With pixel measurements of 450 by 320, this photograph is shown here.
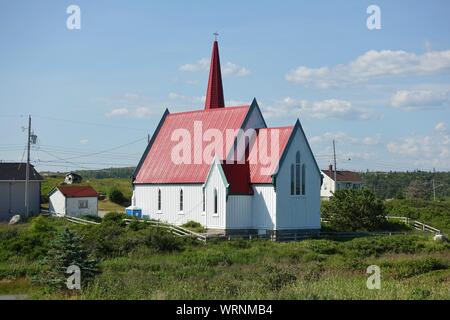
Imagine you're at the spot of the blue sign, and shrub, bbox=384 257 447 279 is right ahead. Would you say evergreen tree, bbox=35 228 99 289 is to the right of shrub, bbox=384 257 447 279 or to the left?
right

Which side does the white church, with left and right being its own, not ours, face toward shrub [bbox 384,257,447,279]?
back

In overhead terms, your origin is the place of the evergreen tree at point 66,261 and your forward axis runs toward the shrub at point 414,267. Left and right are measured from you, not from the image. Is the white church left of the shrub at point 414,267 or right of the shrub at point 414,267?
left
